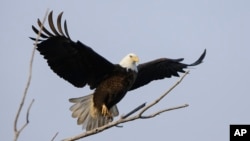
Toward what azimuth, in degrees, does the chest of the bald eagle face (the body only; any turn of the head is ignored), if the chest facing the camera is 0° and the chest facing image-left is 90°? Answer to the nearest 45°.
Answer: approximately 315°
